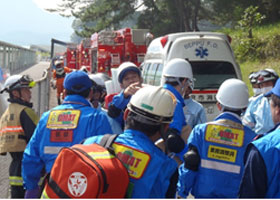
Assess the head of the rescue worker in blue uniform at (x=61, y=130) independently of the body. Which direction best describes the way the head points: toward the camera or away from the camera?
away from the camera

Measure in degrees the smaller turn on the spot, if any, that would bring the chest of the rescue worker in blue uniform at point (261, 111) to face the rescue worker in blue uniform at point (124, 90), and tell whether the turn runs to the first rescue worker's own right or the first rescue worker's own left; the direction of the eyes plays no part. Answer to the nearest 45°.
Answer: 0° — they already face them

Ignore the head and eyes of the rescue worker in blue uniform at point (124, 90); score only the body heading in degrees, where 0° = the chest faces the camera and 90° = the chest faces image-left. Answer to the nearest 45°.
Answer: approximately 315°

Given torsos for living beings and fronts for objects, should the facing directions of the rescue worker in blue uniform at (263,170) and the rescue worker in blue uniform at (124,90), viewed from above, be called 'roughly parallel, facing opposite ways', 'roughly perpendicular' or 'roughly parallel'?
roughly parallel, facing opposite ways

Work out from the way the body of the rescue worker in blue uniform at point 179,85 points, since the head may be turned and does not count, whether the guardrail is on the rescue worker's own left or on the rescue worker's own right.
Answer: on the rescue worker's own left

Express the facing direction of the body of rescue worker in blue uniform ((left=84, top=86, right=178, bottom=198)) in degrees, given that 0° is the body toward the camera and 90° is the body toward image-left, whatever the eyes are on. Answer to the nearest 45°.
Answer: approximately 225°

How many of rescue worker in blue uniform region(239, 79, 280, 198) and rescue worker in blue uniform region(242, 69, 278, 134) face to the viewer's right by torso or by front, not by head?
0

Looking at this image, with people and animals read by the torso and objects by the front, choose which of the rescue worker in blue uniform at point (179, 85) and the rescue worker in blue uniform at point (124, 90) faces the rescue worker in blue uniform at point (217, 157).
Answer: the rescue worker in blue uniform at point (124, 90)

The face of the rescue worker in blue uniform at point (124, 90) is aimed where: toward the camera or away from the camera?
toward the camera

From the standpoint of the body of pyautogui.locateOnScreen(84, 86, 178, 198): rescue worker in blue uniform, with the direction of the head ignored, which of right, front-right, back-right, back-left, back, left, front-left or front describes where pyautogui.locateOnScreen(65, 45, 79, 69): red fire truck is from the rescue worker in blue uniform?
front-left

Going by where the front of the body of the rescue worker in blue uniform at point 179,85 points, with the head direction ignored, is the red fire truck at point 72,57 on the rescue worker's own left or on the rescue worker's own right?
on the rescue worker's own left
